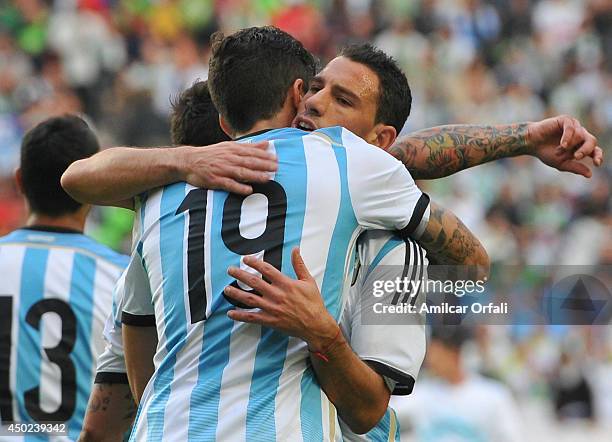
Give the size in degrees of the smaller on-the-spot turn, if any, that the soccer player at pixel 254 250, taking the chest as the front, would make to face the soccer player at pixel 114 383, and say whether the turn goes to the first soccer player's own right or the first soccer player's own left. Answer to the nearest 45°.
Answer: approximately 90° to the first soccer player's own left

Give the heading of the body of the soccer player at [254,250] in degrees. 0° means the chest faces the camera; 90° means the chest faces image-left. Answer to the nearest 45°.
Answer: approximately 225°

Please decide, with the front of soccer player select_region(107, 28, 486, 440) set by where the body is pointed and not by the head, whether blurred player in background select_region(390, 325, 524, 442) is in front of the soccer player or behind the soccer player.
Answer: in front

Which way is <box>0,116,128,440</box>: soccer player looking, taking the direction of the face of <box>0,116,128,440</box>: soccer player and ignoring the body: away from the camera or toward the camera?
away from the camera

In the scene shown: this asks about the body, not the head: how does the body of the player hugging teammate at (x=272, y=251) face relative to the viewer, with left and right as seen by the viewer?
facing away from the viewer
